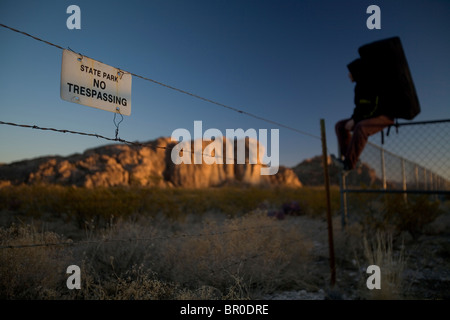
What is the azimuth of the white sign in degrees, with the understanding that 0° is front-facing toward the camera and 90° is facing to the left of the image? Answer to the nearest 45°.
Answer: approximately 315°

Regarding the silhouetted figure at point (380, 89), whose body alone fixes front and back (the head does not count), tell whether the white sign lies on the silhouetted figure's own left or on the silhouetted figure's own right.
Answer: on the silhouetted figure's own left

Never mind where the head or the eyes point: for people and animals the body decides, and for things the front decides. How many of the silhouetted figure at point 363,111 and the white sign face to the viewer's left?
1

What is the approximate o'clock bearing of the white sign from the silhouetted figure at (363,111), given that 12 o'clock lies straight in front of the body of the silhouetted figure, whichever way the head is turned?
The white sign is roughly at 10 o'clock from the silhouetted figure.

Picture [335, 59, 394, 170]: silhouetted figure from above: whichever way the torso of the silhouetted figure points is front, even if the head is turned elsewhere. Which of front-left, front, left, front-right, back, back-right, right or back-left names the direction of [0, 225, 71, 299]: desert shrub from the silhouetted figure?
front-left

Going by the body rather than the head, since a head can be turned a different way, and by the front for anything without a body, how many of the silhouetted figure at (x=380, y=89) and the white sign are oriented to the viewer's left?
1

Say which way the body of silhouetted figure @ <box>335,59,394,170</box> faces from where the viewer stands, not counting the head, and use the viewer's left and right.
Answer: facing to the left of the viewer
